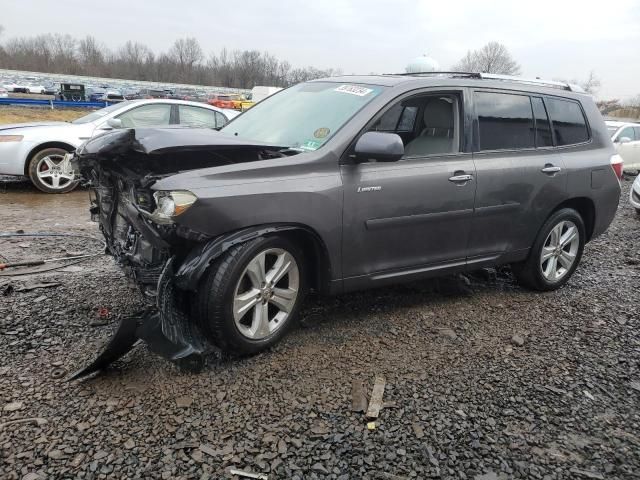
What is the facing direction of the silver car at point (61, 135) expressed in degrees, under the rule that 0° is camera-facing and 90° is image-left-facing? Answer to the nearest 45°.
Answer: approximately 90°

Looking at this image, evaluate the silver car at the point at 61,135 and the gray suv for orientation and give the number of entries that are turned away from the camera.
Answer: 0

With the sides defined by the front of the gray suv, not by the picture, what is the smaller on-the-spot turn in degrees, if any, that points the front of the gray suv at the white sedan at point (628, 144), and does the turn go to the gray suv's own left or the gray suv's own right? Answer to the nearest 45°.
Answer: approximately 180°

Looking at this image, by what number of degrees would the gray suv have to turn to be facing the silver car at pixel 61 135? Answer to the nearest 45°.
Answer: approximately 90° to its right

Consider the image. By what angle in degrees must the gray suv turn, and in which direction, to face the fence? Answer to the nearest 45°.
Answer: approximately 90° to its right

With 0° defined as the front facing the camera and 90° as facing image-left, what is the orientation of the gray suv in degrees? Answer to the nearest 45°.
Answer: approximately 45°

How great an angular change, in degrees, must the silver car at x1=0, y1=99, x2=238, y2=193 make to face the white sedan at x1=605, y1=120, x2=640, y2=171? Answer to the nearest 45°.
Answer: approximately 180°

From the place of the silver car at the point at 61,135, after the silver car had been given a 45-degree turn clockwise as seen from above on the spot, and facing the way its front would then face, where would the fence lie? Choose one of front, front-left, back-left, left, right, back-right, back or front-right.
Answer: front-right
